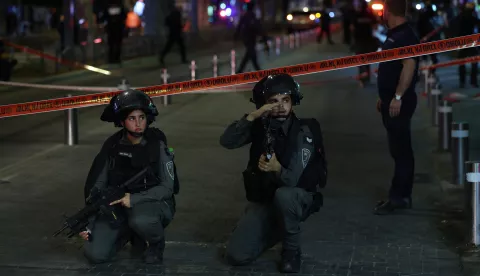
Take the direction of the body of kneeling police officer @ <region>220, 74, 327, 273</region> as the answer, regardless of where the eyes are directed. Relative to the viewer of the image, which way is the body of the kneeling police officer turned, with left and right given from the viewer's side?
facing the viewer and to the left of the viewer

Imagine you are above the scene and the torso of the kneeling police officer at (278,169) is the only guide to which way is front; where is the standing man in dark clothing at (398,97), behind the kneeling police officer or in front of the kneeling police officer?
behind

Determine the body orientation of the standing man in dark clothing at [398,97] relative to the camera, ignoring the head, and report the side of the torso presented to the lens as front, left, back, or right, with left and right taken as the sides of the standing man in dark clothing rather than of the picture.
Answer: left

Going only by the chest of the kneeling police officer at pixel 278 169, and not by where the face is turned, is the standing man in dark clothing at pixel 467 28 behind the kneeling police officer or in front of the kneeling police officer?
behind

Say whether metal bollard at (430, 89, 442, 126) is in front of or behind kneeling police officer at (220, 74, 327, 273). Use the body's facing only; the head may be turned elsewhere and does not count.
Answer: behind
